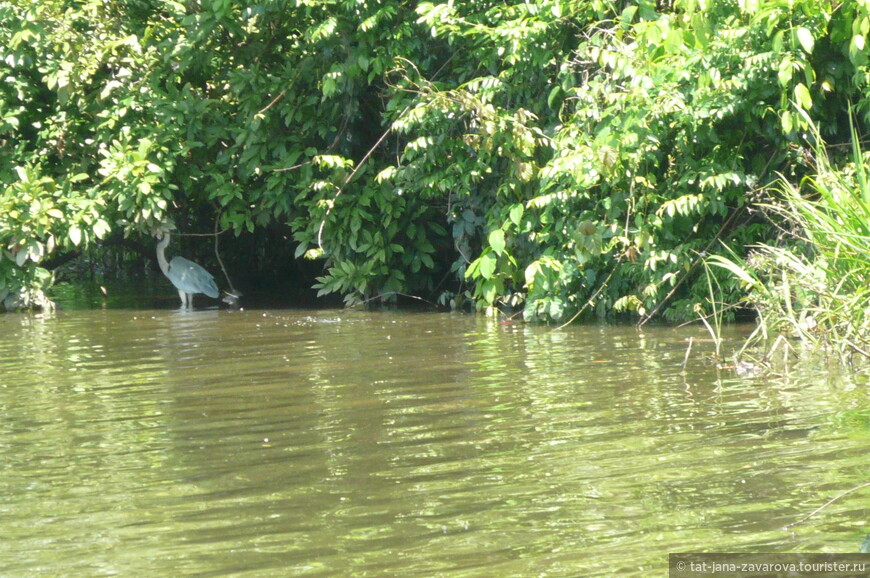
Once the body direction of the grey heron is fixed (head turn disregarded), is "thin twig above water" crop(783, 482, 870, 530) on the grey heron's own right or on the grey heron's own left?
on the grey heron's own left

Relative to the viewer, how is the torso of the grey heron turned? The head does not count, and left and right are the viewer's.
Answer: facing to the left of the viewer
